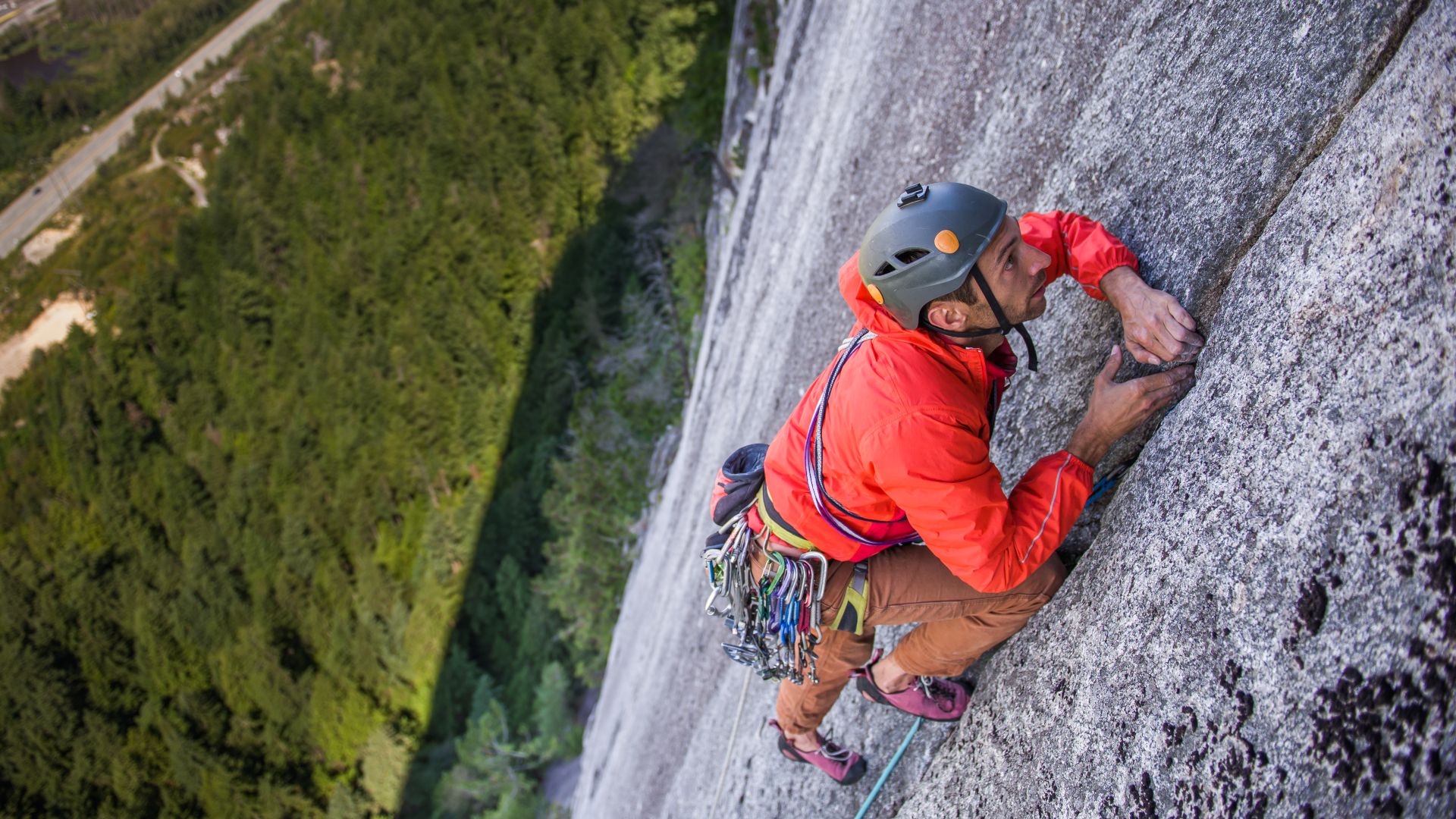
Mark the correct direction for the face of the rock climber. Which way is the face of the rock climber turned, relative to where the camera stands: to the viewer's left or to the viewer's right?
to the viewer's right

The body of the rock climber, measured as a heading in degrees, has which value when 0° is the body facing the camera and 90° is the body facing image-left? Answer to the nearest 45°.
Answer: approximately 270°
